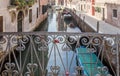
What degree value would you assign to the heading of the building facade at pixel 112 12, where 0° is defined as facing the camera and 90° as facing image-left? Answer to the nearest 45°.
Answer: approximately 45°
